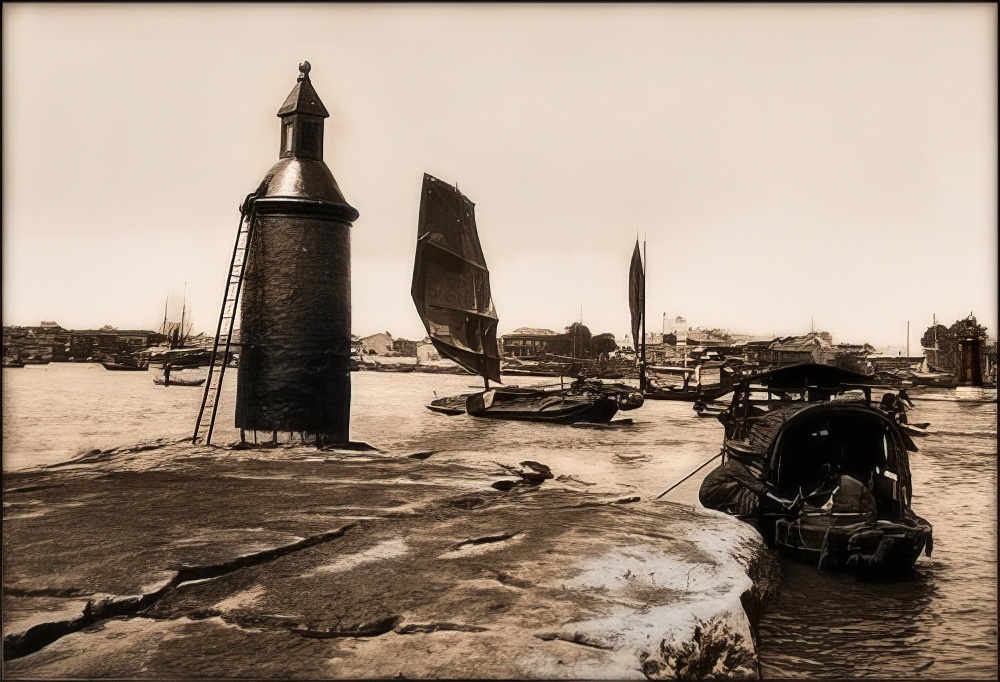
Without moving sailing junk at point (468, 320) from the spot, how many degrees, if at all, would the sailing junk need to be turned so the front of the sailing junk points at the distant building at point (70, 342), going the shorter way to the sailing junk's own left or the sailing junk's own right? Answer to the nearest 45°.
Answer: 0° — it already faces it

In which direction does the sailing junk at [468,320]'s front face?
to the viewer's left

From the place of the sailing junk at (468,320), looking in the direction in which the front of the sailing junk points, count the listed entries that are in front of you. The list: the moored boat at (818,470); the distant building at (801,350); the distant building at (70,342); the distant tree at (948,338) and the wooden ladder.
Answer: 2

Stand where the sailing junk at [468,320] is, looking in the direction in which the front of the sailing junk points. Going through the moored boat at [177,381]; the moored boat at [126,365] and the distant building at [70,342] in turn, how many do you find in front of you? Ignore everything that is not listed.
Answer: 3

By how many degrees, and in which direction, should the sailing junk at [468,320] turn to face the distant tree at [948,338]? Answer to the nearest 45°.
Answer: approximately 180°

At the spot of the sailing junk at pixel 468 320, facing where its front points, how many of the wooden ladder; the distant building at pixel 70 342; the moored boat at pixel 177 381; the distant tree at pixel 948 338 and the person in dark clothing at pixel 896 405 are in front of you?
3

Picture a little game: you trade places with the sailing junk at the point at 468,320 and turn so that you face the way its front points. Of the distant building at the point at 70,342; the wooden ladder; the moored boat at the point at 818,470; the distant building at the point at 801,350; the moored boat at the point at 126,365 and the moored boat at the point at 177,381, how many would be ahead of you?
4
